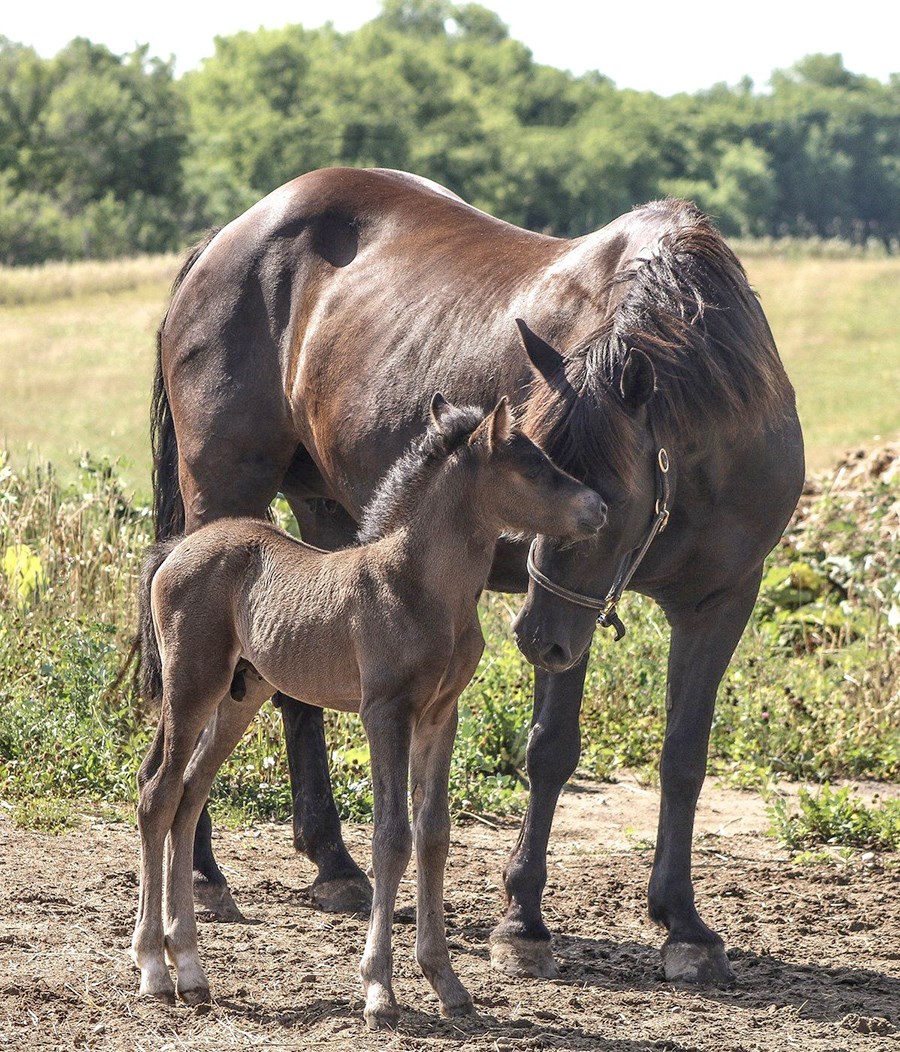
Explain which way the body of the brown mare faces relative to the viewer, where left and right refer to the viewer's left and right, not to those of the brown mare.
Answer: facing the viewer and to the right of the viewer

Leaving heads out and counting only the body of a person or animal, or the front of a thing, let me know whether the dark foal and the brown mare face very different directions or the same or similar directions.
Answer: same or similar directions
